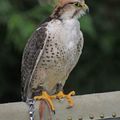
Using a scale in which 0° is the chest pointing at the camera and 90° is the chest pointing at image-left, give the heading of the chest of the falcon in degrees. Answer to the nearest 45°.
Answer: approximately 315°
